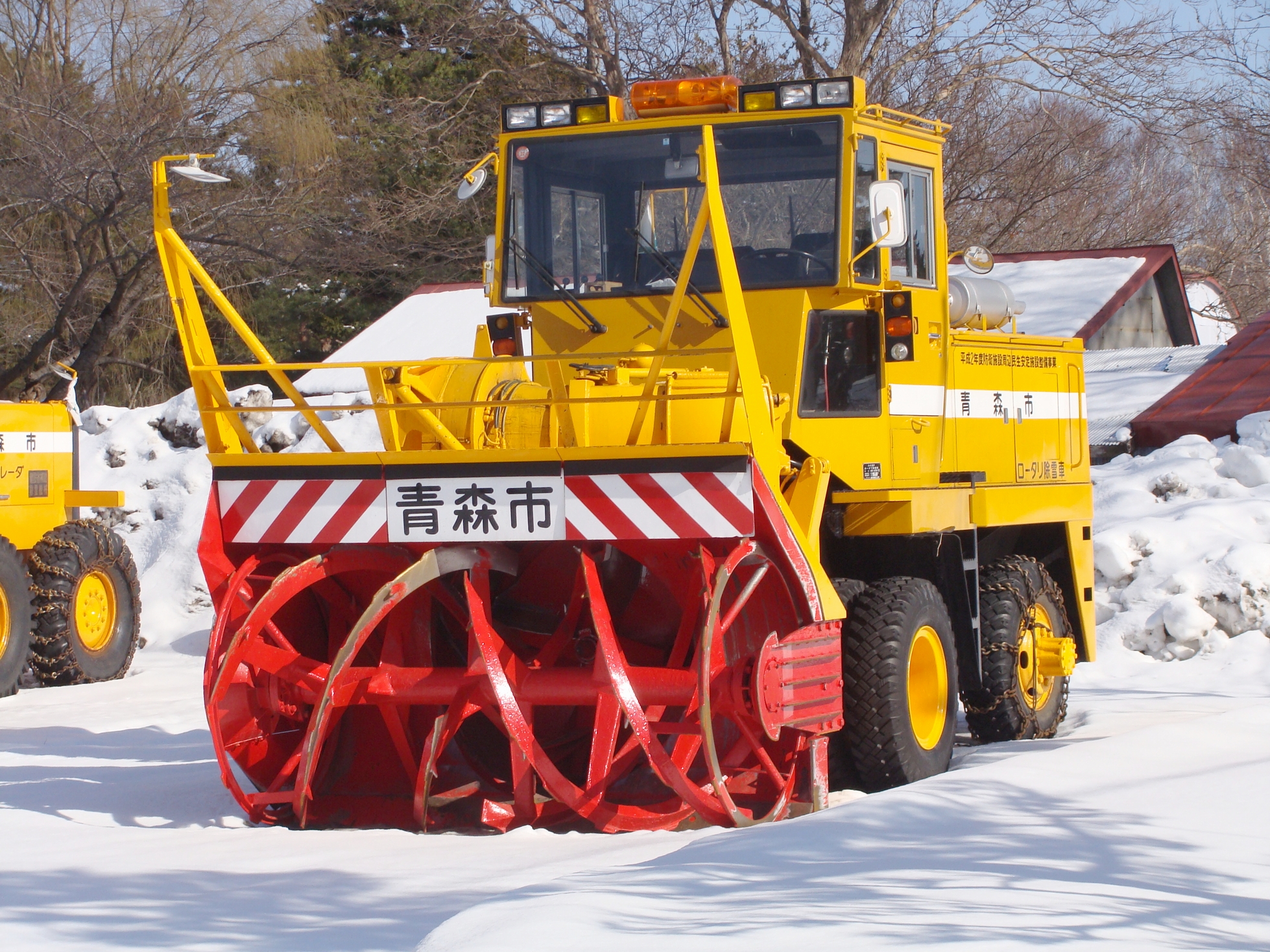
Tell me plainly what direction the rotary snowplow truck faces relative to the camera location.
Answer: facing the viewer and to the left of the viewer

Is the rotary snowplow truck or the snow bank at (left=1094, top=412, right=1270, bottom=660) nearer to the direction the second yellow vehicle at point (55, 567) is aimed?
the rotary snowplow truck

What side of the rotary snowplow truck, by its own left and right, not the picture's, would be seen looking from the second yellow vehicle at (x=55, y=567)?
right

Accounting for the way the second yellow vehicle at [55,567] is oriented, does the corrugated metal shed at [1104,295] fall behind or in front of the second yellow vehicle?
behind

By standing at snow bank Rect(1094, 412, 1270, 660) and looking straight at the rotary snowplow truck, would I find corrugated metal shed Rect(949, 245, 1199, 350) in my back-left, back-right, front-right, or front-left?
back-right

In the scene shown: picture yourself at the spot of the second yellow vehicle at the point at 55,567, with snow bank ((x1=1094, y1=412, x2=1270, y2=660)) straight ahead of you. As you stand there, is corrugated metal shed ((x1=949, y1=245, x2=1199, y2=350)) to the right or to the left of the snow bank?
left

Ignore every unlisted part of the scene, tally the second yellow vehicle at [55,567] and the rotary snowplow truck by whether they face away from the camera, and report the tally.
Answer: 0
